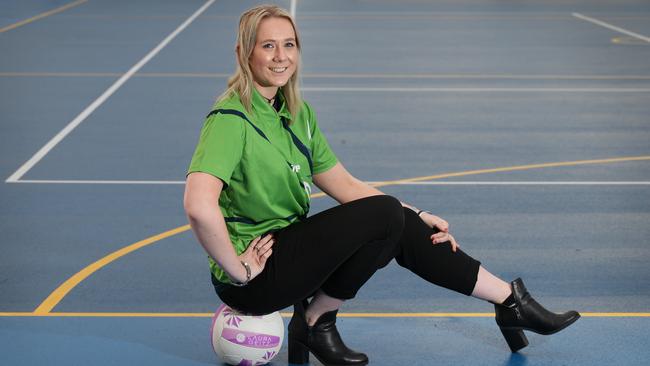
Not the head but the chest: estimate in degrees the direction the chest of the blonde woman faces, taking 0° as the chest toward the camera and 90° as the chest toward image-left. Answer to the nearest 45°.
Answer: approximately 315°
